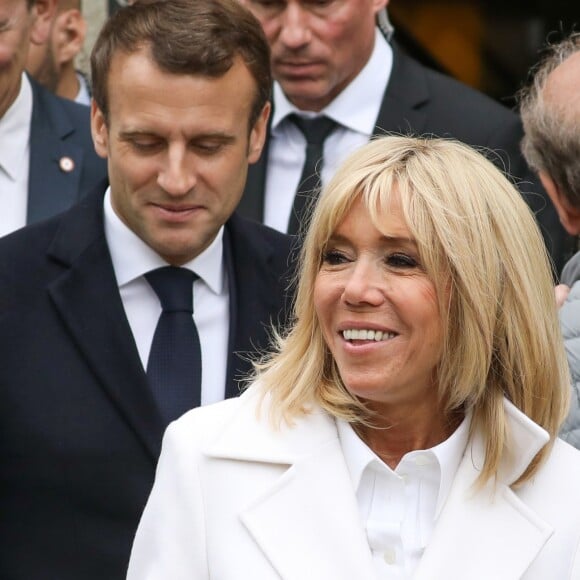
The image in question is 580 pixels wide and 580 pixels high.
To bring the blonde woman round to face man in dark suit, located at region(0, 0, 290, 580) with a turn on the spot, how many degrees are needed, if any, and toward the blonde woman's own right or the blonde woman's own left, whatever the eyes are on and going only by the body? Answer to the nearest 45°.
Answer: approximately 135° to the blonde woman's own right

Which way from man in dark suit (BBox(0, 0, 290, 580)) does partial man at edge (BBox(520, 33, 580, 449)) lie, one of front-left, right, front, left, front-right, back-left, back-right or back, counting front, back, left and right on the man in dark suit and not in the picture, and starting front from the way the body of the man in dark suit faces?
left

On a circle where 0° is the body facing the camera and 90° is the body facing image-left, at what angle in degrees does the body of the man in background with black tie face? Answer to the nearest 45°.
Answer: approximately 45°

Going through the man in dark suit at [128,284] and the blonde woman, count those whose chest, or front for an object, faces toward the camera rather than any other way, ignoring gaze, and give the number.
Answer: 2

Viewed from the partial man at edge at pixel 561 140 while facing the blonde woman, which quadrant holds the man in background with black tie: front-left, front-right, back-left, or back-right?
back-right

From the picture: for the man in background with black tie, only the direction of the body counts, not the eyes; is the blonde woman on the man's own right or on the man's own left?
on the man's own left

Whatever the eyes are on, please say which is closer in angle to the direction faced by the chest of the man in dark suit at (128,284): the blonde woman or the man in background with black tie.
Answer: the blonde woman

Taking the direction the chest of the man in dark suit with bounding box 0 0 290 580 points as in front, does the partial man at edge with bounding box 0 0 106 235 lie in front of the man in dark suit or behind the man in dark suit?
behind

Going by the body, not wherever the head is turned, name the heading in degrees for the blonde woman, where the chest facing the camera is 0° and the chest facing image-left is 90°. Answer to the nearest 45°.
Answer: approximately 0°

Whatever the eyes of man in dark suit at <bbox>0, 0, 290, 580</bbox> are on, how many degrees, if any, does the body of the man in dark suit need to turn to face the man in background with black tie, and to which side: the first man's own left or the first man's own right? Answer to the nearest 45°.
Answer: approximately 135° to the first man's own left
